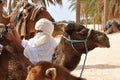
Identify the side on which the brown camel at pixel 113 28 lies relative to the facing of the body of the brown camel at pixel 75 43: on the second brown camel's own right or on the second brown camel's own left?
on the second brown camel's own left

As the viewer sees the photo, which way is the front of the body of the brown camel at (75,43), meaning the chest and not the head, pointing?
to the viewer's right

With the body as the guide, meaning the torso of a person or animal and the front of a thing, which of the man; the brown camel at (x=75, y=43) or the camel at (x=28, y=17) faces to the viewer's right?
the brown camel

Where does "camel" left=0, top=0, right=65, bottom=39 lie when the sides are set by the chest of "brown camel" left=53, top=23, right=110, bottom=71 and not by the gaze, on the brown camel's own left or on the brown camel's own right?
on the brown camel's own left
